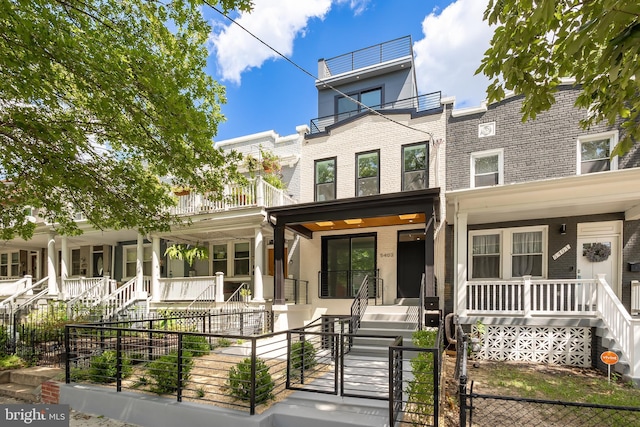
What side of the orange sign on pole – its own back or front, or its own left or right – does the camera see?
front

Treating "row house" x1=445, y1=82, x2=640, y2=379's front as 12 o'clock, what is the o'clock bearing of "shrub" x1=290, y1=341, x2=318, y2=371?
The shrub is roughly at 1 o'clock from the row house.

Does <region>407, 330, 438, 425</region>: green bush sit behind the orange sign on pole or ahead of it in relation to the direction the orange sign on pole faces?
ahead

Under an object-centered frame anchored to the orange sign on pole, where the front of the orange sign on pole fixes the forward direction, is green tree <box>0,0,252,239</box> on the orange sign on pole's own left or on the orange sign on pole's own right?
on the orange sign on pole's own right

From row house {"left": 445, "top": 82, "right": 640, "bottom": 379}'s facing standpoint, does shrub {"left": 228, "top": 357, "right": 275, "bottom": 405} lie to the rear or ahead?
ahead

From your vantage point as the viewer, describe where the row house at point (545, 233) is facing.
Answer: facing the viewer

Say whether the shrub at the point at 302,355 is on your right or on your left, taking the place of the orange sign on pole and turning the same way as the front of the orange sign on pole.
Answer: on your right

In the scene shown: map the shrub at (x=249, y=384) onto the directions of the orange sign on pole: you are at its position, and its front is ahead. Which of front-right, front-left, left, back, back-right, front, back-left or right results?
front-right

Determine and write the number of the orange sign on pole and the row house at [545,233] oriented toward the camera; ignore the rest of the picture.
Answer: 2
